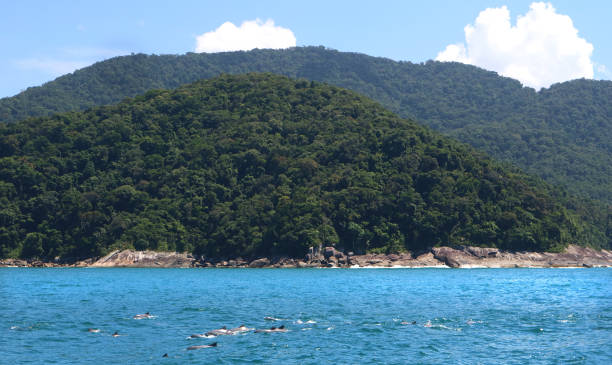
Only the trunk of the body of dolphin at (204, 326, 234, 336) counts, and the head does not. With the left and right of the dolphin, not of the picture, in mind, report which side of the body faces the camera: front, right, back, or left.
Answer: left

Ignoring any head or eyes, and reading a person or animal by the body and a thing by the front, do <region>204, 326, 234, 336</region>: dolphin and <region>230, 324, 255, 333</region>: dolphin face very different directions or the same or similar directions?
same or similar directions

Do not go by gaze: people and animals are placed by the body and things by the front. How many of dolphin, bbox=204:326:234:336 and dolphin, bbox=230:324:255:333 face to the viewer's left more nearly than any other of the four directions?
2

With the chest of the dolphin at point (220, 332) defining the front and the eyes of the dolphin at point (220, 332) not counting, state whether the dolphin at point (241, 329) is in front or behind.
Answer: behind

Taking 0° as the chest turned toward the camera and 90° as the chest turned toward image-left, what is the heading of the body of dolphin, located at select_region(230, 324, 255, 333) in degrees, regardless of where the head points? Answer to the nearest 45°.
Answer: approximately 90°

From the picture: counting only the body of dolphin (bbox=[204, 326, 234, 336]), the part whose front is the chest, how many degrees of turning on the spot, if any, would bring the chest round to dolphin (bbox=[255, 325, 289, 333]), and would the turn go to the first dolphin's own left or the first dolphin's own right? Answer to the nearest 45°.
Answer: approximately 180°

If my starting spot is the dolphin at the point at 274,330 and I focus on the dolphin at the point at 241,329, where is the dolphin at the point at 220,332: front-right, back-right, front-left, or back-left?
front-left

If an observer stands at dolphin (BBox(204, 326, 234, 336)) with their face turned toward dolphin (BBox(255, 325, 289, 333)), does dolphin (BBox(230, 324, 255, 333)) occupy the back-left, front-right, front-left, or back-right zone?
front-left

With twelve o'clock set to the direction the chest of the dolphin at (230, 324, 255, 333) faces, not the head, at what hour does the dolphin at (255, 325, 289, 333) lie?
the dolphin at (255, 325, 289, 333) is roughly at 6 o'clock from the dolphin at (230, 324, 255, 333).

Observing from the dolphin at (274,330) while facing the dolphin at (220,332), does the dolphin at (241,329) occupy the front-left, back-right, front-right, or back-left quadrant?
front-right

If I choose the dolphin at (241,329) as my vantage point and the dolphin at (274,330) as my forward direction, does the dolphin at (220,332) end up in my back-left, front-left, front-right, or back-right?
back-right

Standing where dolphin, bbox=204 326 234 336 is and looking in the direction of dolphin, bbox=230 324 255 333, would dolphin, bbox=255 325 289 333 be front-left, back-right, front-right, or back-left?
front-right

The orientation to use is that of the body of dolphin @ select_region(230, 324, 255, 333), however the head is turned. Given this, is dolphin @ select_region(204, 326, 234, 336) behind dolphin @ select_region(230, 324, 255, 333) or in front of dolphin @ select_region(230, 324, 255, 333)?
in front
